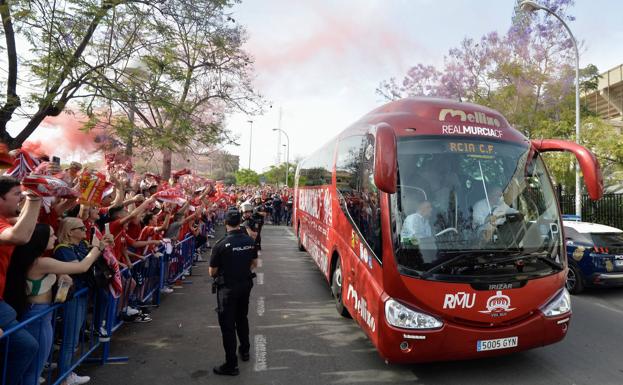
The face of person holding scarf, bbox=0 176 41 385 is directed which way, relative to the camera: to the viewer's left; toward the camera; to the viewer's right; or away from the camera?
to the viewer's right

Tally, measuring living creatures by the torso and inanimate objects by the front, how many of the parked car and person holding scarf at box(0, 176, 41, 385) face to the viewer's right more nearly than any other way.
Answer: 1

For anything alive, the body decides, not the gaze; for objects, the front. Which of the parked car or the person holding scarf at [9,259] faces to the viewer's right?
the person holding scarf

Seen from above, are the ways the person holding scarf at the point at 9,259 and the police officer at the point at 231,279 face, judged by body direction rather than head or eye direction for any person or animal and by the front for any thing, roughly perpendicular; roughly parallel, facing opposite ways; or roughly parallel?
roughly perpendicular

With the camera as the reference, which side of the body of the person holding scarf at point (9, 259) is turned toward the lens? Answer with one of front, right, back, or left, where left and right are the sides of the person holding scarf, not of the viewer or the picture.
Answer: right

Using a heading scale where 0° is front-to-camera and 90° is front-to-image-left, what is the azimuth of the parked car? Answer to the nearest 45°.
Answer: approximately 135°

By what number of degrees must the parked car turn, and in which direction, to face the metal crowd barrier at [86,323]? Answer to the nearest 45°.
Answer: approximately 90° to its left

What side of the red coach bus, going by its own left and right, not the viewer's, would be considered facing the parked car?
left

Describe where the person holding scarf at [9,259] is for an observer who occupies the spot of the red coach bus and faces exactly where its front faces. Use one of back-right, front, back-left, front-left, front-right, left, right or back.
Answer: right

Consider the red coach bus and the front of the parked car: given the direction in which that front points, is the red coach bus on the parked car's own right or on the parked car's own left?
on the parked car's own left

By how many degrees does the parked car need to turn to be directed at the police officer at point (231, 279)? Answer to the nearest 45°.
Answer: approximately 90° to its left

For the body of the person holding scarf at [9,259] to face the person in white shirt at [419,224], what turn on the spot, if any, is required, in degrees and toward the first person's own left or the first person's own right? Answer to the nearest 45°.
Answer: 0° — they already face them
